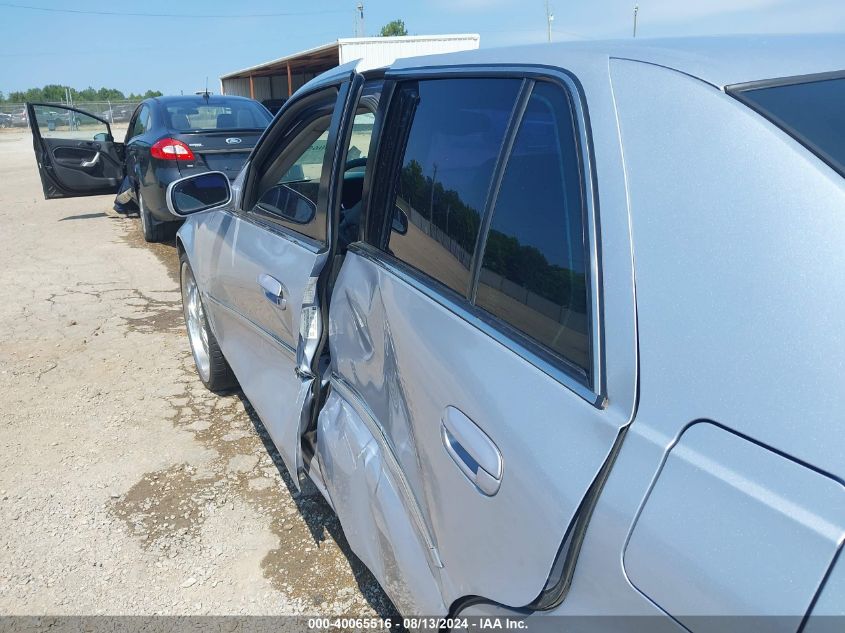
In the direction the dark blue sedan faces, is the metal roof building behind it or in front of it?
in front

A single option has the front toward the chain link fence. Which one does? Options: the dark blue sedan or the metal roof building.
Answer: the dark blue sedan

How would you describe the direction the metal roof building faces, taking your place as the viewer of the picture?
facing the viewer and to the left of the viewer

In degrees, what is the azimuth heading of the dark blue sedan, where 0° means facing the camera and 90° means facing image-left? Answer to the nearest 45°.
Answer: approximately 180°

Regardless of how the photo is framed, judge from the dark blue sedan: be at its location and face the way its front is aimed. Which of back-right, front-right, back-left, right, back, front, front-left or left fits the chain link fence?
front

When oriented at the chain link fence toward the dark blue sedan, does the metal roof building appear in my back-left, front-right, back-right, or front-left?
front-left

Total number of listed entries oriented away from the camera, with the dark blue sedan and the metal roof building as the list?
1

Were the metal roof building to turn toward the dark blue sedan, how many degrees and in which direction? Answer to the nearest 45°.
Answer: approximately 45° to its left

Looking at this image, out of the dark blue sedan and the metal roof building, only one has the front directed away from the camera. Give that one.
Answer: the dark blue sedan
